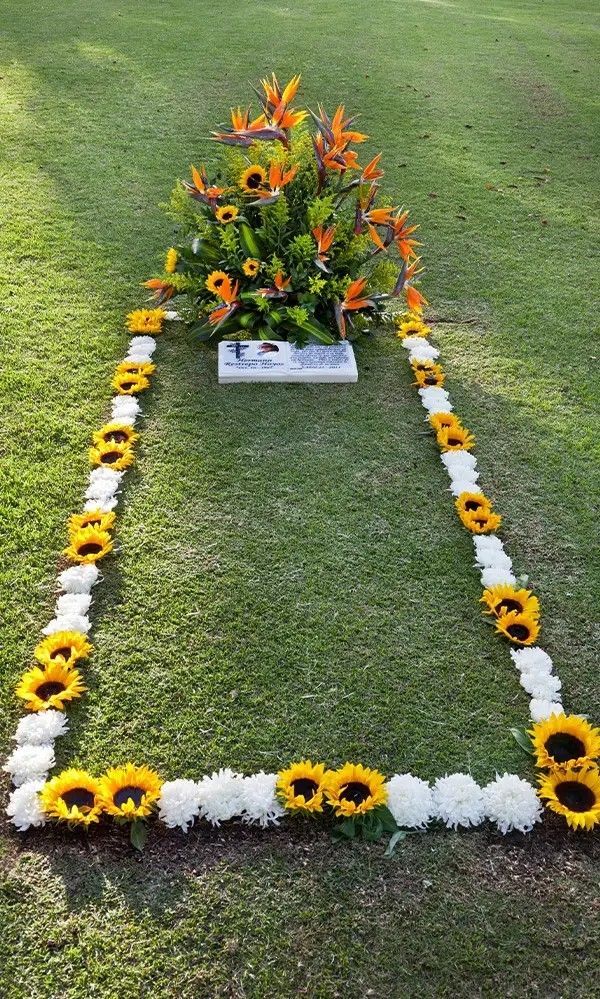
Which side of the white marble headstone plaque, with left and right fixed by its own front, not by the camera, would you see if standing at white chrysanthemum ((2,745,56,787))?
front

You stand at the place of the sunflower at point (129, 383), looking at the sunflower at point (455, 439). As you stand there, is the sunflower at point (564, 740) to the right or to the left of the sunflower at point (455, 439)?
right

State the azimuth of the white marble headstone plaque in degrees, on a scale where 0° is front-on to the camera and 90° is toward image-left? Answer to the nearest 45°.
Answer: approximately 0°

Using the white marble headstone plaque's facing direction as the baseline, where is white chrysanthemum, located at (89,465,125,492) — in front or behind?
in front

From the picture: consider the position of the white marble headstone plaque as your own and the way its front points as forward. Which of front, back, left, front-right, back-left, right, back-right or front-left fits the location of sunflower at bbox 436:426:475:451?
front-left

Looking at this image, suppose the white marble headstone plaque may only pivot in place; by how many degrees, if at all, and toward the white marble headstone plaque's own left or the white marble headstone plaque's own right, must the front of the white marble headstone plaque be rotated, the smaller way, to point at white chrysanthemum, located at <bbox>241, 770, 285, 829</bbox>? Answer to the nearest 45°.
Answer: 0° — it already faces it

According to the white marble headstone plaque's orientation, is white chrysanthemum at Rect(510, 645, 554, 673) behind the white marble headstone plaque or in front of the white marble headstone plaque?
in front

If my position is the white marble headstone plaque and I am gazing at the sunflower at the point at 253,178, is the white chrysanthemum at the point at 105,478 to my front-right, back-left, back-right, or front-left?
back-left
